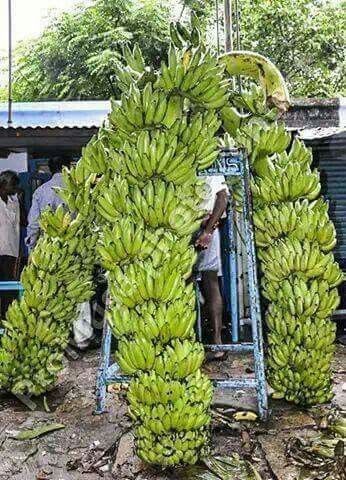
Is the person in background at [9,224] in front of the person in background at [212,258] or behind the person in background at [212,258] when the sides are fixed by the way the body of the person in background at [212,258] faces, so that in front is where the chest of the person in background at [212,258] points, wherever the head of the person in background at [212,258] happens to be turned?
in front
